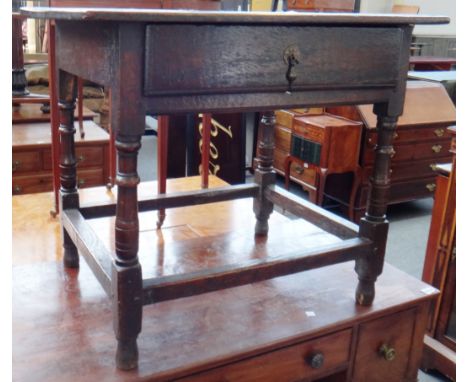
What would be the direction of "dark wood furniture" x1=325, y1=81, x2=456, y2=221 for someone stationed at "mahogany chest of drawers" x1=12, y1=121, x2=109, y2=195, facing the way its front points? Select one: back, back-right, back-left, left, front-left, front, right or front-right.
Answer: left

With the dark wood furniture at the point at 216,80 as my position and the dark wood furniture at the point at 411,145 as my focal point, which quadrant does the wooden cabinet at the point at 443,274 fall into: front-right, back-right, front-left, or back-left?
front-right

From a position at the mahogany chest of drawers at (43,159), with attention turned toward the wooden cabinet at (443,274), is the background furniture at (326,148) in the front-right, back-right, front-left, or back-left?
front-left

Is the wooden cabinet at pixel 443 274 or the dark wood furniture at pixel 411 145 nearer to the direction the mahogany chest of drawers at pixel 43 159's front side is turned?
the wooden cabinet

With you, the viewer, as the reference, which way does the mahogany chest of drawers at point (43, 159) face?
facing the viewer

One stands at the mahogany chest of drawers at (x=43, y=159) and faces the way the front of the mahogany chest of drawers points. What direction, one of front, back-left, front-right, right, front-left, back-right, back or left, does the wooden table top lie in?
front

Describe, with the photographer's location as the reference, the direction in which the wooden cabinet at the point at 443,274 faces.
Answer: facing the viewer and to the left of the viewer

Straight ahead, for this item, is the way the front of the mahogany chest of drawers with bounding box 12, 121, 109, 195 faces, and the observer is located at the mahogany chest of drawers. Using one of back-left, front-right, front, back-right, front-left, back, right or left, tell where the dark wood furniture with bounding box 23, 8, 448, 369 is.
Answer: front

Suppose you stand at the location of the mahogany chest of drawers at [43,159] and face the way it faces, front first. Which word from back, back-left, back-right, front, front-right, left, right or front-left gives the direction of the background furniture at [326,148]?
left

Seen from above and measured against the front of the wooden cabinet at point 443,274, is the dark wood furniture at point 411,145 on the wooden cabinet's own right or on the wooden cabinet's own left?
on the wooden cabinet's own right

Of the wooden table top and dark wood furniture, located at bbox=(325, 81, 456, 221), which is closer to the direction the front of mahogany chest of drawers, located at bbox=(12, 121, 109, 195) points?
the wooden table top

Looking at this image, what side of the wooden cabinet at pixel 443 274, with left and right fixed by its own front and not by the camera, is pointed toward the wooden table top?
front

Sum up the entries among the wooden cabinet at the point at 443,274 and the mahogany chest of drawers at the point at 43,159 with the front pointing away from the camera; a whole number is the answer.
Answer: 0

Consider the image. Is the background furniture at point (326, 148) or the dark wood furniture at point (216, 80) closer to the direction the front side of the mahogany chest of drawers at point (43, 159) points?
the dark wood furniture

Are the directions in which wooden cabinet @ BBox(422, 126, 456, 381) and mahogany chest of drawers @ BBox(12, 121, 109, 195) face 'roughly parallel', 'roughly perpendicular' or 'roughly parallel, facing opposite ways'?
roughly perpendicular

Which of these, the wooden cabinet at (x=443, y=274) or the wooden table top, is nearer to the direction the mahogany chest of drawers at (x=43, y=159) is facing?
the wooden table top
